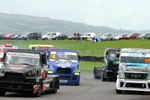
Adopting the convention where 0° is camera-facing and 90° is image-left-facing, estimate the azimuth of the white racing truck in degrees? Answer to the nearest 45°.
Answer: approximately 0°

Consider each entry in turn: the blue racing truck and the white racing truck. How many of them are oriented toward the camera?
2

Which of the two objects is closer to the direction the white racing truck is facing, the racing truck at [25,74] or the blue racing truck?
the racing truck

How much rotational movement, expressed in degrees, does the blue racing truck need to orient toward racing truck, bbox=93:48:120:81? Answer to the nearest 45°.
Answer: approximately 135° to its left

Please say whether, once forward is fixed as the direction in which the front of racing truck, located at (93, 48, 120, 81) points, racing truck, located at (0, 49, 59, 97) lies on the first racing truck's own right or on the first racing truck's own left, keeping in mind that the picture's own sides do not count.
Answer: on the first racing truck's own right
